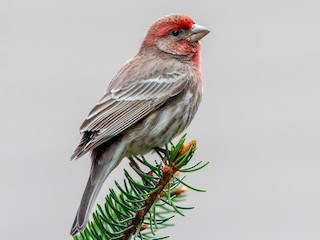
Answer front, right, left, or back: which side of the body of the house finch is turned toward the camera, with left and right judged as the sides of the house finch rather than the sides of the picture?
right
